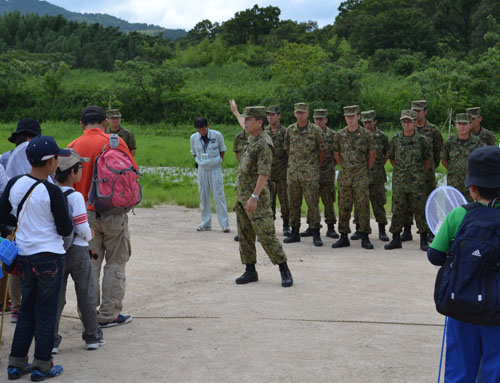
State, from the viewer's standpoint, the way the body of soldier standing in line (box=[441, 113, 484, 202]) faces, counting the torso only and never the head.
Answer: toward the camera

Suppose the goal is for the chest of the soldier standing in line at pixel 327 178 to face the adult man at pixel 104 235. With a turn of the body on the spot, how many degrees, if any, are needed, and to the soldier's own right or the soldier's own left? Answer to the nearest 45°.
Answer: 0° — they already face them

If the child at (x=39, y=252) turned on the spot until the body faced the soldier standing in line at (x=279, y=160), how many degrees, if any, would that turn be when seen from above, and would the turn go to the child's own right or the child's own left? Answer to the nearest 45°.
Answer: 0° — they already face them

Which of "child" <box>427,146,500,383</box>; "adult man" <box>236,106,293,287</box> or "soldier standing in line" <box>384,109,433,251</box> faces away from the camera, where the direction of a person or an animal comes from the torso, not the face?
the child

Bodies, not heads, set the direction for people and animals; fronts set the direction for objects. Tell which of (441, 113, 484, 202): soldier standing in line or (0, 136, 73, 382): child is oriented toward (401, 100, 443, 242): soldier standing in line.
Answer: the child

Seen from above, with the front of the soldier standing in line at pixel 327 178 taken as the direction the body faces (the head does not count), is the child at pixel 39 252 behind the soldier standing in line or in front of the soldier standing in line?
in front

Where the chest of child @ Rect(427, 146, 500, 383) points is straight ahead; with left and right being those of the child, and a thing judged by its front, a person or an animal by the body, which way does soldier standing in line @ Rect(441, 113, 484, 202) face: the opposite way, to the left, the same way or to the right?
the opposite way

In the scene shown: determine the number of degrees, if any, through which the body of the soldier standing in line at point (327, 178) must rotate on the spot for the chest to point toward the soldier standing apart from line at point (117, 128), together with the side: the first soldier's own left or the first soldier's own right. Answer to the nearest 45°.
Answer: approximately 90° to the first soldier's own right

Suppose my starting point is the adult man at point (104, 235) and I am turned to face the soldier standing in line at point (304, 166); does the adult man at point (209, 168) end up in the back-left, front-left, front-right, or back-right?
front-left

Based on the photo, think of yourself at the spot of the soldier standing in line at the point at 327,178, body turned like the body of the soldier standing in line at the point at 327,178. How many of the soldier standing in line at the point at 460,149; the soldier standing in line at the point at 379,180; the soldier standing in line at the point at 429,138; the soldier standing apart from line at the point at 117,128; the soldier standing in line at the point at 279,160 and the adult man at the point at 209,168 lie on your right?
3

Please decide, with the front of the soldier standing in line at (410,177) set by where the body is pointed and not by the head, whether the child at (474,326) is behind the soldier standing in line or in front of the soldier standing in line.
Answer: in front

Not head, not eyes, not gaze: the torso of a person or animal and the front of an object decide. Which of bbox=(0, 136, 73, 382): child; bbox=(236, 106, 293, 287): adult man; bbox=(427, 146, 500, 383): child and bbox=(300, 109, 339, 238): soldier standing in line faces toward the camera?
the soldier standing in line

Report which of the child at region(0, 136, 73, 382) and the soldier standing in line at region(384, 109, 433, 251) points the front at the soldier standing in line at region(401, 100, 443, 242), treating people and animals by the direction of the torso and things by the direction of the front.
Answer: the child

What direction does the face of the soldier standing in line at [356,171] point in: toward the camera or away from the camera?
toward the camera

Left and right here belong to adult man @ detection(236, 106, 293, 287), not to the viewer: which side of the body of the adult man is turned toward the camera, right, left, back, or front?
left

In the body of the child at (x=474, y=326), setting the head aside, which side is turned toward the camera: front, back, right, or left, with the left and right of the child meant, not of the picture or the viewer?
back

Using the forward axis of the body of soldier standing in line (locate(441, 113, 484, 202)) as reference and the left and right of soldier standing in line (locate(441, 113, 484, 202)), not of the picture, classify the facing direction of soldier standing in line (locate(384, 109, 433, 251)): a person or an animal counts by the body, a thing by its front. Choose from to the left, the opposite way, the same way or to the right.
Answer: the same way

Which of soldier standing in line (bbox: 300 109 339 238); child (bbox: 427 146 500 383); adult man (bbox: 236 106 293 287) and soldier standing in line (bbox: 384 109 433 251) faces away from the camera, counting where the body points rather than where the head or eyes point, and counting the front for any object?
the child

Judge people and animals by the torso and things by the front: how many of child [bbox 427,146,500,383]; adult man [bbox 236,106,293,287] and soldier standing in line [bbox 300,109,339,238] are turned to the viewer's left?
1

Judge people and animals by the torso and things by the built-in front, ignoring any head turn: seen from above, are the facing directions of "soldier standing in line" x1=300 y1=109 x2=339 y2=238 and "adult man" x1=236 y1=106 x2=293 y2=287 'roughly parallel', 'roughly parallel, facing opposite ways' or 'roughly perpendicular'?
roughly perpendicular
